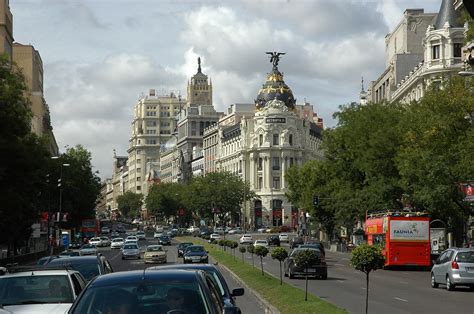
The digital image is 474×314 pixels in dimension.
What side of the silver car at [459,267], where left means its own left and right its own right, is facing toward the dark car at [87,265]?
left

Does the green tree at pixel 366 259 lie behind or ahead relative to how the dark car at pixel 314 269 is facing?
behind

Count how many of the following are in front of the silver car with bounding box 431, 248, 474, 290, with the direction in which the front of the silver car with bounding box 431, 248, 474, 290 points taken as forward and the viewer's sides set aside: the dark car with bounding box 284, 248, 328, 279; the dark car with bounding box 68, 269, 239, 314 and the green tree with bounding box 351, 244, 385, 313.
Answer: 1

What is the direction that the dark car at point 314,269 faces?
away from the camera

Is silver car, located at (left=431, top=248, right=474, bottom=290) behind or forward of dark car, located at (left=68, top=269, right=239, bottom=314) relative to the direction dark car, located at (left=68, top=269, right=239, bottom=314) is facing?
behind

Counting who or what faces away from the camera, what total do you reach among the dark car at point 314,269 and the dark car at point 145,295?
1

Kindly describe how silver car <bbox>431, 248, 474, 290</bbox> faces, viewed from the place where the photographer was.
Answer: facing away from the viewer and to the left of the viewer

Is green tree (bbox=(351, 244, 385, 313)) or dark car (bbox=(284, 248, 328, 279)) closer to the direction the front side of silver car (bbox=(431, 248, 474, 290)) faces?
the dark car

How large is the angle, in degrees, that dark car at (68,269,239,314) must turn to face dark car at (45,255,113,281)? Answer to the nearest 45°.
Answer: approximately 180°

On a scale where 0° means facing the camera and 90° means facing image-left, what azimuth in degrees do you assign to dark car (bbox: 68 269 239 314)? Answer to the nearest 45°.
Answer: approximately 0°

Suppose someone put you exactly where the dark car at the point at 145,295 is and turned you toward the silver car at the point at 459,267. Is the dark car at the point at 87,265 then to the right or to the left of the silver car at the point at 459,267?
left

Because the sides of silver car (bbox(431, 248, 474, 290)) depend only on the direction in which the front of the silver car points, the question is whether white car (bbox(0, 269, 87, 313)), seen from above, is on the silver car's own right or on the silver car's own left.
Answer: on the silver car's own left

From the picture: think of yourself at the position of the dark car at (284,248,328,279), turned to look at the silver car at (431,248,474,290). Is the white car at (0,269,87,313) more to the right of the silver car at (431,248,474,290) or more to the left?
right
